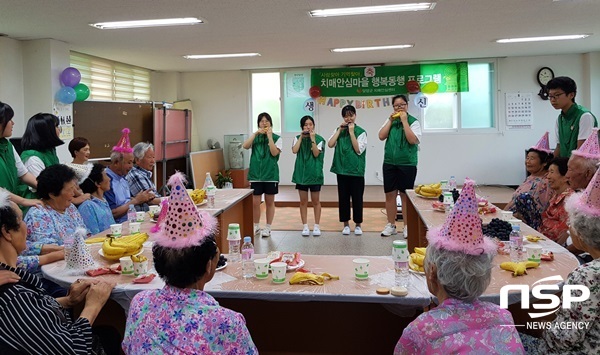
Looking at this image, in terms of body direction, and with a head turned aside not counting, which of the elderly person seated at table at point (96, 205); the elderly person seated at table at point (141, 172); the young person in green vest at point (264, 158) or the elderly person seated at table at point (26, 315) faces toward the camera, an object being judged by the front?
the young person in green vest

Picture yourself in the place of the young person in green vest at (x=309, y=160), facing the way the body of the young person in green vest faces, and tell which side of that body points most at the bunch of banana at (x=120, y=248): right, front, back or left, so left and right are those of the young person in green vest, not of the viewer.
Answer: front

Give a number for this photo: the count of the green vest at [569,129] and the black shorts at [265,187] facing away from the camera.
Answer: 0

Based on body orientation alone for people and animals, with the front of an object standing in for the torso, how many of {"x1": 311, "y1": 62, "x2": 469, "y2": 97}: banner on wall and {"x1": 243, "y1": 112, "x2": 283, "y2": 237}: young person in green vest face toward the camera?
2

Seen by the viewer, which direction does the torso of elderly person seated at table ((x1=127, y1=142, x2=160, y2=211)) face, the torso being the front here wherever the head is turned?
to the viewer's right

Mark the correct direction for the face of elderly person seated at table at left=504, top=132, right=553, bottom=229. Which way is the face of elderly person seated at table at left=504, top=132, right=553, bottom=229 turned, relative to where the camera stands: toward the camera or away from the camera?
toward the camera

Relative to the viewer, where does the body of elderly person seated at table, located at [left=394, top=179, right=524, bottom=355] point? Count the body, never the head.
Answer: away from the camera

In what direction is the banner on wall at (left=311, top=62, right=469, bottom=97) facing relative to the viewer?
toward the camera

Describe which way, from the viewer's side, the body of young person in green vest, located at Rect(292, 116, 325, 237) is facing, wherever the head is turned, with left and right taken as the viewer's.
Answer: facing the viewer

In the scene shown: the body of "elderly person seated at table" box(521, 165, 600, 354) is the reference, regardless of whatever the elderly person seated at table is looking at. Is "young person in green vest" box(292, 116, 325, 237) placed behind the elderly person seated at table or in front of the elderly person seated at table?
in front

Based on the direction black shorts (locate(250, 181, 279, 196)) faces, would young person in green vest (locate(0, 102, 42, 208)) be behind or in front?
in front
